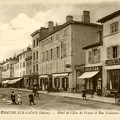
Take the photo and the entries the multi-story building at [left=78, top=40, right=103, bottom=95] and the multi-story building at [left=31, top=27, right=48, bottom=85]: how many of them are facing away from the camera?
0

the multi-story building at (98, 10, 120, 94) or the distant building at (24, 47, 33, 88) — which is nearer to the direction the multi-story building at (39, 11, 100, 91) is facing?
the multi-story building

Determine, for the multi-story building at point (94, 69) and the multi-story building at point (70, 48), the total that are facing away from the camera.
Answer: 0

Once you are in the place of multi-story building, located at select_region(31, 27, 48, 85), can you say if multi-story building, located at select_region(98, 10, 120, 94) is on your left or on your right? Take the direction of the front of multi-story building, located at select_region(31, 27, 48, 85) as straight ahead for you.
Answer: on your left

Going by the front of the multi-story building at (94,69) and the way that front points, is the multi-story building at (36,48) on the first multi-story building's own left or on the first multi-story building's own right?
on the first multi-story building's own right

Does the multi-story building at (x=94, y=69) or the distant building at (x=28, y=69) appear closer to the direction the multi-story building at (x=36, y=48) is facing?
the multi-story building
